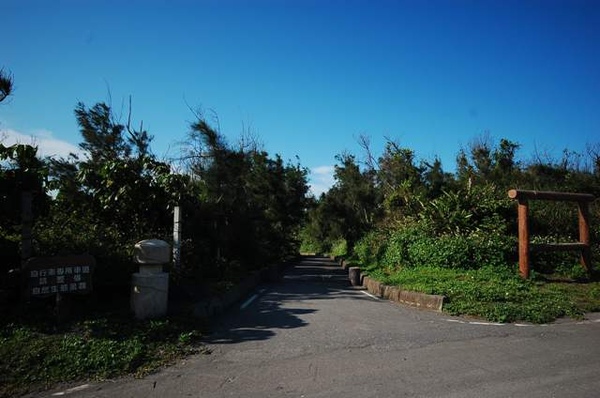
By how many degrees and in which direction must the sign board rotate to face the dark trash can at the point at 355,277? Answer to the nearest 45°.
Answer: approximately 135° to its left

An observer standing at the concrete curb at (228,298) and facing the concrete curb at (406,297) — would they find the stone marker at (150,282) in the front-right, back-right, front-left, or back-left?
back-right

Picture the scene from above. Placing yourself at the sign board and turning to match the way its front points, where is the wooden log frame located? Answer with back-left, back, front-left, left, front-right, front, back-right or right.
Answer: left

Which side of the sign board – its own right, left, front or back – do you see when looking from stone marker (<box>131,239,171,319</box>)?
left

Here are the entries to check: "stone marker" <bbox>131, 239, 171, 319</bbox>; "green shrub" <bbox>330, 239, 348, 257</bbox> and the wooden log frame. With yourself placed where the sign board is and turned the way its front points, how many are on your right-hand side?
0

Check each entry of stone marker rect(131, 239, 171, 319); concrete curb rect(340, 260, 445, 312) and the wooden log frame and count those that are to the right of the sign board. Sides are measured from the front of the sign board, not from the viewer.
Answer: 0

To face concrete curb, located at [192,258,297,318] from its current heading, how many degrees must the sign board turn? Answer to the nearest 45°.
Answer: approximately 135° to its left

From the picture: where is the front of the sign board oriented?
toward the camera

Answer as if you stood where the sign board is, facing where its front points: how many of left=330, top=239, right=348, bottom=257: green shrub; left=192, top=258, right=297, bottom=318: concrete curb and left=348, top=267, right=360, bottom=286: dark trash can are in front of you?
0

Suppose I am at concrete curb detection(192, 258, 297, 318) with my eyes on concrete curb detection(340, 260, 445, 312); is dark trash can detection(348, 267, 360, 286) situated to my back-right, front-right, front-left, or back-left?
front-left

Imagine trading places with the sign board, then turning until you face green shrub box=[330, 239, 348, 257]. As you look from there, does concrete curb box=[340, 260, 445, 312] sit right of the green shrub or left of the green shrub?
right

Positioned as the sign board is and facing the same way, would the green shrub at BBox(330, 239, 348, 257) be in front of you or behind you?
behind

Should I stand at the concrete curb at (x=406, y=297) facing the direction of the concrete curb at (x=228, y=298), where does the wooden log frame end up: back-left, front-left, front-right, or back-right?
back-right
